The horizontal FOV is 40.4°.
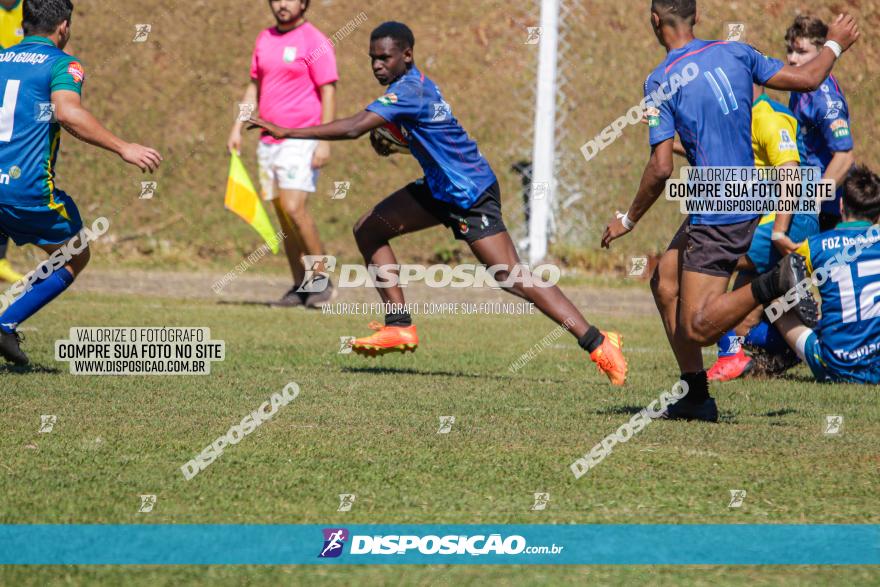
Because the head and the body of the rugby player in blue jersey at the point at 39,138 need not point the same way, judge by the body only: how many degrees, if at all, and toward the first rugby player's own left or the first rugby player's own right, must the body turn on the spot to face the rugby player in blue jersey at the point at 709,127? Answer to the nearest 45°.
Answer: approximately 90° to the first rugby player's own right

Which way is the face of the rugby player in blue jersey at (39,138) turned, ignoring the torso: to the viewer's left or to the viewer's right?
to the viewer's right

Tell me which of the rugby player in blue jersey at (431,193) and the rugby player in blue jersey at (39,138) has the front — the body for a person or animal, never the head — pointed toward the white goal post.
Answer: the rugby player in blue jersey at (39,138)

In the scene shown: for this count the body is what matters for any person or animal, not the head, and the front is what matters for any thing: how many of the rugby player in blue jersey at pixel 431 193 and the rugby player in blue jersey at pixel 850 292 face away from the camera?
1

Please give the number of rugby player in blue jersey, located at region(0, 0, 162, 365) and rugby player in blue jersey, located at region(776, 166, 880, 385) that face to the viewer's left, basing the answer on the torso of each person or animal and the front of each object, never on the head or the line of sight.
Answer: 0

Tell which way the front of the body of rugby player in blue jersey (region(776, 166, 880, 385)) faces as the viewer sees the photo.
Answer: away from the camera

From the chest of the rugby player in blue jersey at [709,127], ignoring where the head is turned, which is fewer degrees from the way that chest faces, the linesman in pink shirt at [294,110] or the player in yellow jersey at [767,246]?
the linesman in pink shirt

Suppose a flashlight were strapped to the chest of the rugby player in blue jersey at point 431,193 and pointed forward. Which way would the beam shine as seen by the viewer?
to the viewer's left

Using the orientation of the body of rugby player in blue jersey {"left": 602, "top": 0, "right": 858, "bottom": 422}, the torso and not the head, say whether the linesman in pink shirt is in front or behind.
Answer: in front

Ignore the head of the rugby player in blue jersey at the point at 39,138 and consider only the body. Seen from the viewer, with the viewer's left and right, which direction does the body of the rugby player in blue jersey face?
facing away from the viewer and to the right of the viewer

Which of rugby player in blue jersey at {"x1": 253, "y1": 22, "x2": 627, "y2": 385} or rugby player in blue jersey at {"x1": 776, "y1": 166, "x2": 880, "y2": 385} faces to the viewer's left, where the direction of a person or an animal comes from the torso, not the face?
rugby player in blue jersey at {"x1": 253, "y1": 22, "x2": 627, "y2": 385}

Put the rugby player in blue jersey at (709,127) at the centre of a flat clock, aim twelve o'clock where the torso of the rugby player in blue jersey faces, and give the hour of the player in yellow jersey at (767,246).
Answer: The player in yellow jersey is roughly at 2 o'clock from the rugby player in blue jersey.

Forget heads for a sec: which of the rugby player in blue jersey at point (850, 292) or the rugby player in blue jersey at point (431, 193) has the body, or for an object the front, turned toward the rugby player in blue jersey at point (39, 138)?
the rugby player in blue jersey at point (431, 193)

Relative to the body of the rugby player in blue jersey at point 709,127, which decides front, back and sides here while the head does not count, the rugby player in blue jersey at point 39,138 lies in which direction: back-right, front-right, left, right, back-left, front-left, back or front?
front-left

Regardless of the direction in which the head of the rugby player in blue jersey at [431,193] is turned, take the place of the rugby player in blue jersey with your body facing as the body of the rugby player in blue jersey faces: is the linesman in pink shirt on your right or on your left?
on your right

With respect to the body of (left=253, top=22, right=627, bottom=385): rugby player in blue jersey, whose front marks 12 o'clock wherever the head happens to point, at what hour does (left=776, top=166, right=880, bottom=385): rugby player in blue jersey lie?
(left=776, top=166, right=880, bottom=385): rugby player in blue jersey is roughly at 6 o'clock from (left=253, top=22, right=627, bottom=385): rugby player in blue jersey.

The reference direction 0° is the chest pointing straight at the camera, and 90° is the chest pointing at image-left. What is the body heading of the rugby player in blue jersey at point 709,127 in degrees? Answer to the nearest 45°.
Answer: approximately 135°
